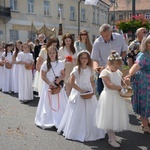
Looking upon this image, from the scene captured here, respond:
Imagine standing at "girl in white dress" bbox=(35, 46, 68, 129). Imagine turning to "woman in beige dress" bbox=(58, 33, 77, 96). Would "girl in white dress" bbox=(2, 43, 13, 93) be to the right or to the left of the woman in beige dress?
left

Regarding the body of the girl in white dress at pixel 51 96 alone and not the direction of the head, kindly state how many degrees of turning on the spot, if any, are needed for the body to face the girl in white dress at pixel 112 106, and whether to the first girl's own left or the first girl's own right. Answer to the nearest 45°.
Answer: approximately 45° to the first girl's own left

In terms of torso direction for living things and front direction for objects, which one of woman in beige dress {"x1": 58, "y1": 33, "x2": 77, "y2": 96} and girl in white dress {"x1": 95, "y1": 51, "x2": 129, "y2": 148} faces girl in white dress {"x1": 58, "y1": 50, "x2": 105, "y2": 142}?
the woman in beige dress

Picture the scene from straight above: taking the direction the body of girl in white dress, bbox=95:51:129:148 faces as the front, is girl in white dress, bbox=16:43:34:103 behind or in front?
behind

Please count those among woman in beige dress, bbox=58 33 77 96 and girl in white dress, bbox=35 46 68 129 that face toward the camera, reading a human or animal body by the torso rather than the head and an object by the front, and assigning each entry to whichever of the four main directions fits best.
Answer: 2

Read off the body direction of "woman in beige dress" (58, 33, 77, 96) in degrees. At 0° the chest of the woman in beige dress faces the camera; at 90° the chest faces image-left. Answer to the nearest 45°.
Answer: approximately 0°

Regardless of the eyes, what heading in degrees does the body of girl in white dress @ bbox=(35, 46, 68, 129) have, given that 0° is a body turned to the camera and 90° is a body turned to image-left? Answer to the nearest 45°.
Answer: approximately 0°

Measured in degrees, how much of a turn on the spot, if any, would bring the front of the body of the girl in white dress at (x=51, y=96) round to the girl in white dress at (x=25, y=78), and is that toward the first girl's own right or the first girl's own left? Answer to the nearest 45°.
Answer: approximately 180°

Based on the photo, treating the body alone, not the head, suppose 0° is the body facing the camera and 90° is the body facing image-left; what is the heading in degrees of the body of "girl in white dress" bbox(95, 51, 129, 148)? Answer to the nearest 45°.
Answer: approximately 315°
